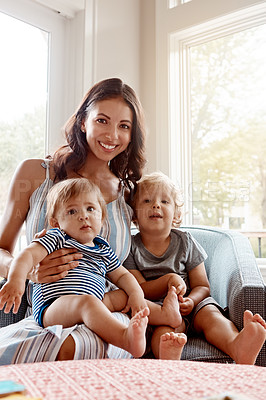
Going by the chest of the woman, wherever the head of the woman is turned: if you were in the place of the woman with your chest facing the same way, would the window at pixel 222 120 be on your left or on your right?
on your left

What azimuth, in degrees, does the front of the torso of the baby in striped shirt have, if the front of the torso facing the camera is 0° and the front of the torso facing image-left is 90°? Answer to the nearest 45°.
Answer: approximately 315°

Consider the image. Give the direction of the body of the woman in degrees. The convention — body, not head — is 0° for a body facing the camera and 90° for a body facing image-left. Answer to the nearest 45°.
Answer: approximately 315°

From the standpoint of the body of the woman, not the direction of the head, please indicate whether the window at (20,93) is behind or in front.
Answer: behind

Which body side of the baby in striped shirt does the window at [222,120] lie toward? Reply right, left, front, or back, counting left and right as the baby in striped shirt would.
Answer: left

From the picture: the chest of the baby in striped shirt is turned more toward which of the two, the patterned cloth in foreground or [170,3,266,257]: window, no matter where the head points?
the patterned cloth in foreground

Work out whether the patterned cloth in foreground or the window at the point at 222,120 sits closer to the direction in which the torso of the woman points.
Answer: the patterned cloth in foreground

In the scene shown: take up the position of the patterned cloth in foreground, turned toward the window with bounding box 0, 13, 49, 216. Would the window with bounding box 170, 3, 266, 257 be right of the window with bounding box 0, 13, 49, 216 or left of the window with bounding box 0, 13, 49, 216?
right

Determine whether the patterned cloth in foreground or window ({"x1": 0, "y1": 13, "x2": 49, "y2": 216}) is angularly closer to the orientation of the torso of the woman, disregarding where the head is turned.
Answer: the patterned cloth in foreground
